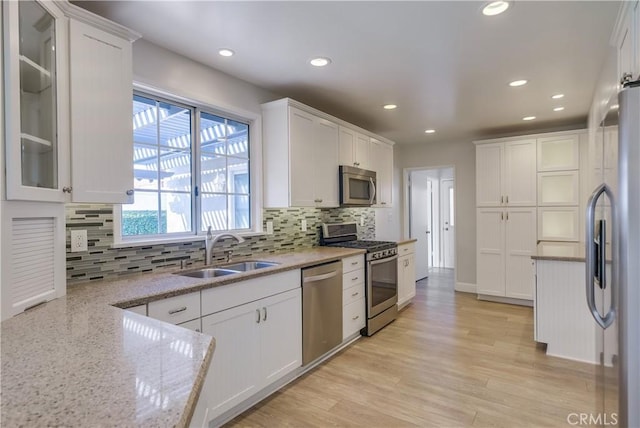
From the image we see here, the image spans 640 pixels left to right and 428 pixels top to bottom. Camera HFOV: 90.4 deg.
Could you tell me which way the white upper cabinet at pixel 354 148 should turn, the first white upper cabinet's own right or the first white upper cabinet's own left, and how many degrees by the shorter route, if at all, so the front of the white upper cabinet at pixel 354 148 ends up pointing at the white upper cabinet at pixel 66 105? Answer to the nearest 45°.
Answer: approximately 90° to the first white upper cabinet's own right

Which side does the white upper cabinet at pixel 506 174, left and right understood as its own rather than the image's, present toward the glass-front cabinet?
front

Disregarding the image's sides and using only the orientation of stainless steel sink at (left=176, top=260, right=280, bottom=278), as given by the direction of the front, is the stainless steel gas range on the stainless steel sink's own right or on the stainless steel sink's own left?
on the stainless steel sink's own left

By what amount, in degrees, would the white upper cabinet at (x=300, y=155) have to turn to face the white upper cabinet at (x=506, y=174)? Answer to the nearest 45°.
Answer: approximately 90° to its left

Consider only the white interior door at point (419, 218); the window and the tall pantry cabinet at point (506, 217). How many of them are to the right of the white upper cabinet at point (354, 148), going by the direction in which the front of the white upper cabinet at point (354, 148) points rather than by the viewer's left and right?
1

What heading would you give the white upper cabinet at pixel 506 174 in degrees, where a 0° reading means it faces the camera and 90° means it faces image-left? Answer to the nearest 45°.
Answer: approximately 0°

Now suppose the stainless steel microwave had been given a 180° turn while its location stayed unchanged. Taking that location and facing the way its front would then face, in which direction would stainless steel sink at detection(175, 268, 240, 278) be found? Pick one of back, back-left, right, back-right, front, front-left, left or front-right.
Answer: left
